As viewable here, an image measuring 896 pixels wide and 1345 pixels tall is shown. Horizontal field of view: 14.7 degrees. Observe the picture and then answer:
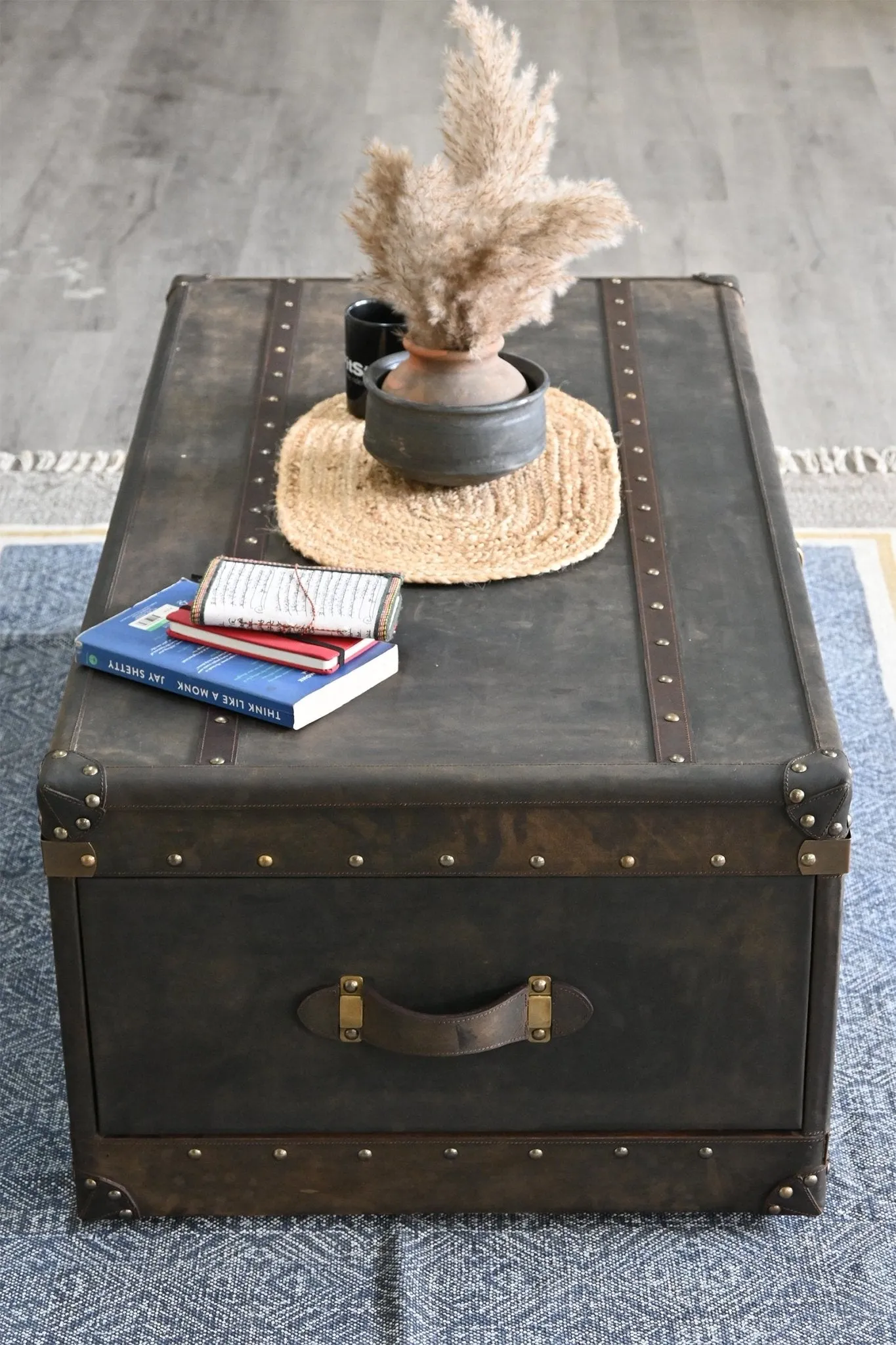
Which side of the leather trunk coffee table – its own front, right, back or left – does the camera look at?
front
